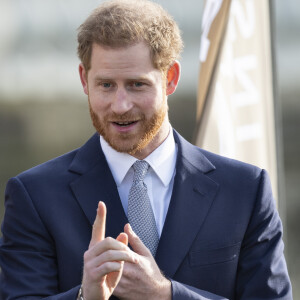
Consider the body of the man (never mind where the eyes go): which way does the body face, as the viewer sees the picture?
toward the camera

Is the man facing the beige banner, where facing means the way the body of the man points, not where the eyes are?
no
